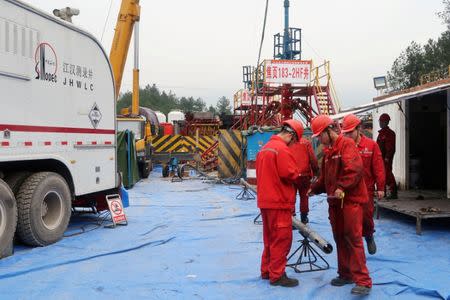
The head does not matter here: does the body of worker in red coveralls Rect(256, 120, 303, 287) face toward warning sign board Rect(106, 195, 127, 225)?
no

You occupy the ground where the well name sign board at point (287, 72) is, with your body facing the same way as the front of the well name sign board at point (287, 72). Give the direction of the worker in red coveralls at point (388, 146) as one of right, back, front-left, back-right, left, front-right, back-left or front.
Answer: front

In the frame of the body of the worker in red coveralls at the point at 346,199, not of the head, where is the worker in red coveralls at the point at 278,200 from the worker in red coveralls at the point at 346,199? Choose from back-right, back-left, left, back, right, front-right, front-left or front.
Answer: front-right

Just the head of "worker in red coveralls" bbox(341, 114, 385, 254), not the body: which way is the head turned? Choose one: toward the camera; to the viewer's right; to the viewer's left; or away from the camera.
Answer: to the viewer's left

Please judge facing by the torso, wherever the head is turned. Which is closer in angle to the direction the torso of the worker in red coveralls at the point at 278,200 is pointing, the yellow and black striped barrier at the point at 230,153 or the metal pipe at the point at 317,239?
the metal pipe

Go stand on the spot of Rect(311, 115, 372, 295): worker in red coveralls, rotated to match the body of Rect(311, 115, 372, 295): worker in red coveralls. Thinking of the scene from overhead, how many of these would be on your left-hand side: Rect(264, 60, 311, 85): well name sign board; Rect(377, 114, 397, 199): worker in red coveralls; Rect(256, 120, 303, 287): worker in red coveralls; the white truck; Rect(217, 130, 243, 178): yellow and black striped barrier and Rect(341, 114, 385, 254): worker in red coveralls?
0

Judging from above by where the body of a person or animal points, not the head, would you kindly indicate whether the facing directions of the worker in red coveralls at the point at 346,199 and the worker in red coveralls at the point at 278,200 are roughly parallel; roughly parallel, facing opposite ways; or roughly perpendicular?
roughly parallel, facing opposite ways

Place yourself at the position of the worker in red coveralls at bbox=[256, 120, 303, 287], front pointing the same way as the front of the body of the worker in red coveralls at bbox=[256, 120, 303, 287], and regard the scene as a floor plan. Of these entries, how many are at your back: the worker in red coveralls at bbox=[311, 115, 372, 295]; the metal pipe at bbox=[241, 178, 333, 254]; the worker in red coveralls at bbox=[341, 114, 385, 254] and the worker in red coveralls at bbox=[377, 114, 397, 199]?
0

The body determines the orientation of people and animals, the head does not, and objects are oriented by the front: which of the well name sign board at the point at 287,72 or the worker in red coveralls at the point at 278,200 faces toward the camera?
the well name sign board

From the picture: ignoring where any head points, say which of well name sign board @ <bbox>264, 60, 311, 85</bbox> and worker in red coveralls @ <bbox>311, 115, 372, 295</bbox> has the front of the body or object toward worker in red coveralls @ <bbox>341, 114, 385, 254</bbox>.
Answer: the well name sign board

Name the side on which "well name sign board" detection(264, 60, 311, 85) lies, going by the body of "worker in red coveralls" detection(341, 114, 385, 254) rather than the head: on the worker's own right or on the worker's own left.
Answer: on the worker's own right

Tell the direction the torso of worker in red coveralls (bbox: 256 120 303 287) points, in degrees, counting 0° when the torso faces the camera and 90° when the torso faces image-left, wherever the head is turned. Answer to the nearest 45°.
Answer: approximately 225°

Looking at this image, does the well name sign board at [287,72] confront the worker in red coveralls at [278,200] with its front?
yes

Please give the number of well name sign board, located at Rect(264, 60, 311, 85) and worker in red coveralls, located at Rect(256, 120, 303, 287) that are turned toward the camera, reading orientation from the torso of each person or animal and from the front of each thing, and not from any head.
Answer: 1
